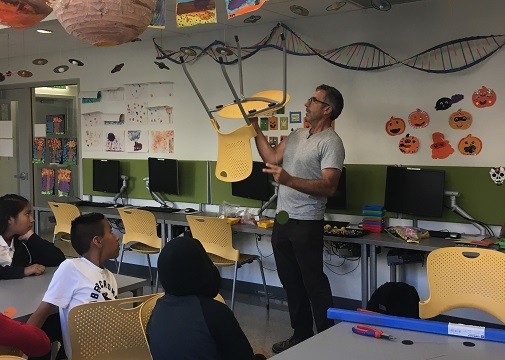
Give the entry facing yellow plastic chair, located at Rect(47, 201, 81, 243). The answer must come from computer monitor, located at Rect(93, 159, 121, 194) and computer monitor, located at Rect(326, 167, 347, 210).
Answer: computer monitor, located at Rect(93, 159, 121, 194)

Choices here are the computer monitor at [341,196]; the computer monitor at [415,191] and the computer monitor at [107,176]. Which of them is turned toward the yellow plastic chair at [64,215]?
the computer monitor at [107,176]

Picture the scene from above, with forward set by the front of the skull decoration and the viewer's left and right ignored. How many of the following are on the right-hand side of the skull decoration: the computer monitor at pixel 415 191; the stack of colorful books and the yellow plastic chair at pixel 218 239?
3

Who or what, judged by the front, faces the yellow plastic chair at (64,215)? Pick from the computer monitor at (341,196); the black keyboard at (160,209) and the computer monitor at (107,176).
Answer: the computer monitor at (107,176)

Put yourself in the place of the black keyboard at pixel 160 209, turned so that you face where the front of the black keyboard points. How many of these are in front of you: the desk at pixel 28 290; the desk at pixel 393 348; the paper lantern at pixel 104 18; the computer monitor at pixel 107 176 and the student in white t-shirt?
4

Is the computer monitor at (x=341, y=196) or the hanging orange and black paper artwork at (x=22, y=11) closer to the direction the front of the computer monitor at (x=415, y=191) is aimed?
the hanging orange and black paper artwork

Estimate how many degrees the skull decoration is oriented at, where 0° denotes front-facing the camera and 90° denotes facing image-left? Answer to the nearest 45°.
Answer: approximately 0°

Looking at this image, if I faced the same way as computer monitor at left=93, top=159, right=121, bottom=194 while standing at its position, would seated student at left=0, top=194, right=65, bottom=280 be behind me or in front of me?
in front

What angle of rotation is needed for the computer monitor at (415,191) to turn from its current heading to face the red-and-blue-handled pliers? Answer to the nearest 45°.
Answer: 0° — it already faces it

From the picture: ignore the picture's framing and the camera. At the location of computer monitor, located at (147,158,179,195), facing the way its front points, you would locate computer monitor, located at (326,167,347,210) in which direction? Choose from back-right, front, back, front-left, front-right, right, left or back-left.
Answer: left

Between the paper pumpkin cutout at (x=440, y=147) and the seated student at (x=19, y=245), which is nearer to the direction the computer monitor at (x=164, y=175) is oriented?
the seated student

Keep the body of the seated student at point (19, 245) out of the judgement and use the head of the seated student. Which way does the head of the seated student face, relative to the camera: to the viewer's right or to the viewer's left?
to the viewer's right

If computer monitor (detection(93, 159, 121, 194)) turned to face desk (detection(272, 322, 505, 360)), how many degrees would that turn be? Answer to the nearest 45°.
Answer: approximately 45° to its left

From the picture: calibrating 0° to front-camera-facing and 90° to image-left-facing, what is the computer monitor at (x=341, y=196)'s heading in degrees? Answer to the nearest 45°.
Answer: approximately 0°

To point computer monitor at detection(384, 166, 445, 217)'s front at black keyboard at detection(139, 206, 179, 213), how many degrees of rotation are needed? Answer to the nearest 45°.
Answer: approximately 90° to its right
